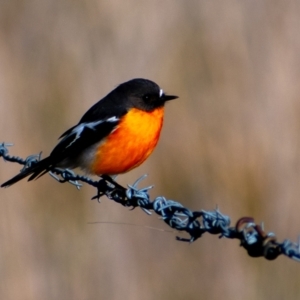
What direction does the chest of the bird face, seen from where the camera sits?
to the viewer's right
